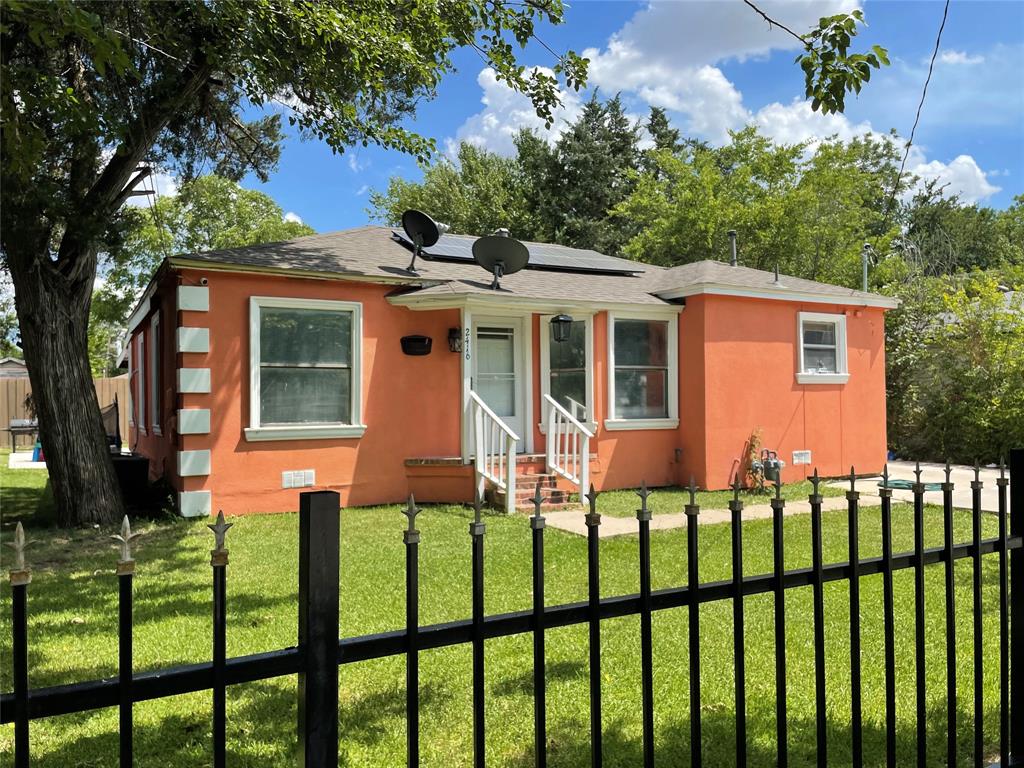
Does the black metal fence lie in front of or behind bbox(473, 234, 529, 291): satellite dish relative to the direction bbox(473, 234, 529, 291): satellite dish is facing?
behind

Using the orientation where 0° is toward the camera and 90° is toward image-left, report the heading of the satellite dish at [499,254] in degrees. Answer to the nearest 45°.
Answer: approximately 180°

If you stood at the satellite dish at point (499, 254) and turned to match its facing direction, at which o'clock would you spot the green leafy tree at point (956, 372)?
The green leafy tree is roughly at 2 o'clock from the satellite dish.

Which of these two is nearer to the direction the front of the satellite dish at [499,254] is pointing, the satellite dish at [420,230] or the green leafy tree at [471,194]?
the green leafy tree
